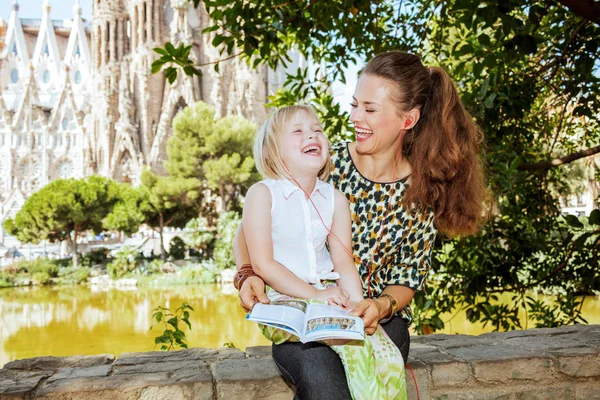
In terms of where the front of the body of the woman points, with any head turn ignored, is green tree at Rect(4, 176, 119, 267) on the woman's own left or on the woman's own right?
on the woman's own right

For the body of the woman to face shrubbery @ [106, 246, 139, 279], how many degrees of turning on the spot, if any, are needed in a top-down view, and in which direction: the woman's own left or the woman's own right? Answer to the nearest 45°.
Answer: approximately 90° to the woman's own right

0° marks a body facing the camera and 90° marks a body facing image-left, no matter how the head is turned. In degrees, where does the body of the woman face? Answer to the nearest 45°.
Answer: approximately 45°

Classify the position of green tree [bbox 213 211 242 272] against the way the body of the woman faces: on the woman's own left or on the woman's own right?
on the woman's own right

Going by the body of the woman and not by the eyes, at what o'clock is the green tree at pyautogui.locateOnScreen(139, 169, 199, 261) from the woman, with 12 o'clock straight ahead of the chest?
The green tree is roughly at 4 o'clock from the woman.

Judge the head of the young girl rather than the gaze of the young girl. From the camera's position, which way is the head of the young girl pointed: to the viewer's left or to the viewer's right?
to the viewer's right

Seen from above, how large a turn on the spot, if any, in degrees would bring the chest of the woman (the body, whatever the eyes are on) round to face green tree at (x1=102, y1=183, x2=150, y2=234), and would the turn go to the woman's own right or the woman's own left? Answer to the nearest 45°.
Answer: approximately 90° to the woman's own right

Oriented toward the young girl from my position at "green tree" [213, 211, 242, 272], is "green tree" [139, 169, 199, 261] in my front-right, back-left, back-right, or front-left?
back-right

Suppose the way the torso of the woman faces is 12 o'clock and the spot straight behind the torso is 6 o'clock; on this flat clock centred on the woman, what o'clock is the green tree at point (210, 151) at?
The green tree is roughly at 4 o'clock from the woman.

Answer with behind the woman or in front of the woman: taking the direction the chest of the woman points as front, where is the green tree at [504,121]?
behind
